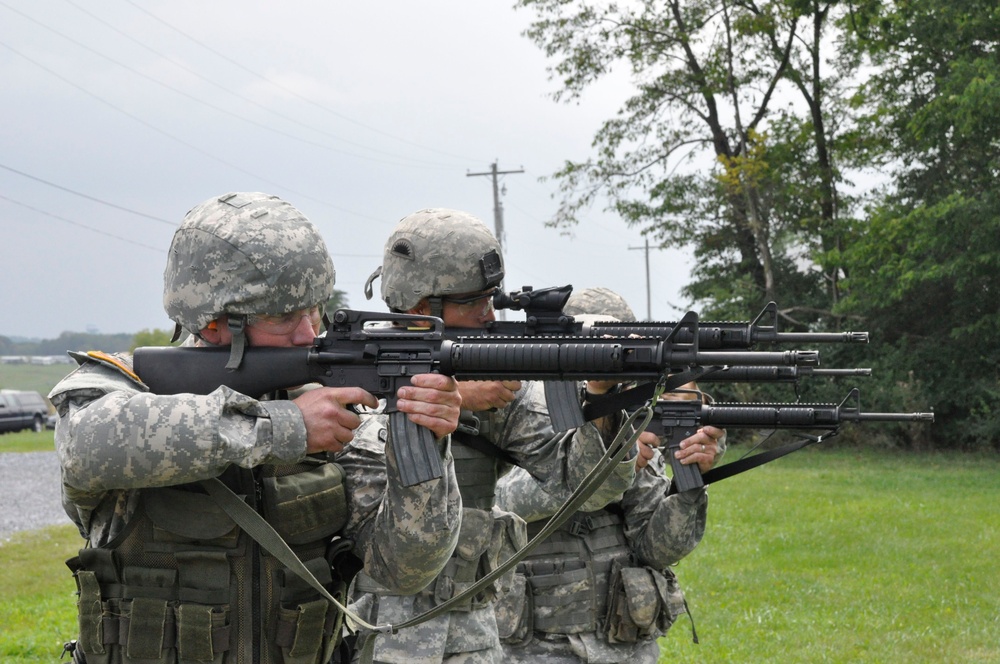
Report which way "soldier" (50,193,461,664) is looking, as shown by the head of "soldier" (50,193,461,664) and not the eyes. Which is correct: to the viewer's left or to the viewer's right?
to the viewer's right

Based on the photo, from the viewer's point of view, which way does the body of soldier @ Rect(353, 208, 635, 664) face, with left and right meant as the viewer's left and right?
facing the viewer and to the right of the viewer

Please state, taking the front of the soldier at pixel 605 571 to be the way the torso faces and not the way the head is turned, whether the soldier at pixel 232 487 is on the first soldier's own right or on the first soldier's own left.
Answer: on the first soldier's own right

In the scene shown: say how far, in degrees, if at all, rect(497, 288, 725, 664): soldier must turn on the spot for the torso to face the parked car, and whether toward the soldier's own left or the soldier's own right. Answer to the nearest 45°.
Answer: approximately 180°

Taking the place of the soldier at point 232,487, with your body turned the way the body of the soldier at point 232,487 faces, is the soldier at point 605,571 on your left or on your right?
on your left

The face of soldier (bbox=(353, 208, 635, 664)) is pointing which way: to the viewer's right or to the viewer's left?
to the viewer's right

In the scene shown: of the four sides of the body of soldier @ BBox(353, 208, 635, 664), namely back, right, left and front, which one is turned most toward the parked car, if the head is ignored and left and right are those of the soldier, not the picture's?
back

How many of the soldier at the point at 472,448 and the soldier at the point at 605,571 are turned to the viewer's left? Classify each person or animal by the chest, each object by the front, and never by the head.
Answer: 0
